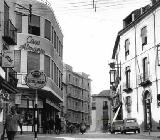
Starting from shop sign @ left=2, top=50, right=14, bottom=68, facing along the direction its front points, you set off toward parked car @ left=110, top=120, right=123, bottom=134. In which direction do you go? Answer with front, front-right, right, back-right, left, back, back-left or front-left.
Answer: back-left

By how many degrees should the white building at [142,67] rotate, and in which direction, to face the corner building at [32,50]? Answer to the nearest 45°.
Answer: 0° — it already faces it

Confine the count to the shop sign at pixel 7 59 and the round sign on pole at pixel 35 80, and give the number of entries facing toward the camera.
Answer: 2

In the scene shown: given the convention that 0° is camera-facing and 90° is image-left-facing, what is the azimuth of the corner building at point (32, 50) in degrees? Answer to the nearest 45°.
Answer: approximately 0°

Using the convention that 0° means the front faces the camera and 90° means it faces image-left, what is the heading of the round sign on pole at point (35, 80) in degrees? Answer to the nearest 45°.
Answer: approximately 0°

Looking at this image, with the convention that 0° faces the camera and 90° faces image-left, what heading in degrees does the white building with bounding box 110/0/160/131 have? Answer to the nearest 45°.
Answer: approximately 45°
